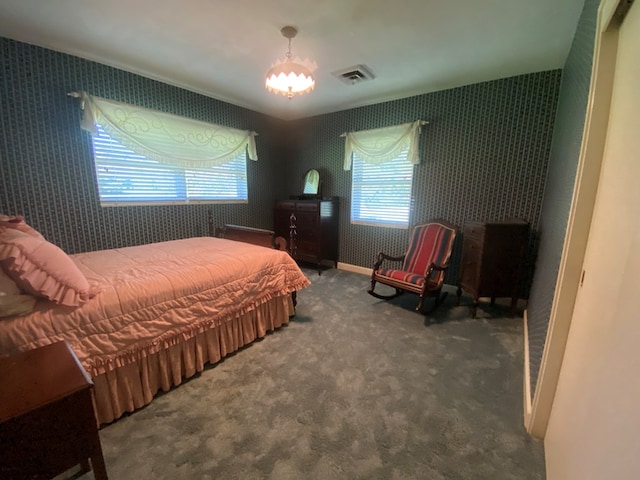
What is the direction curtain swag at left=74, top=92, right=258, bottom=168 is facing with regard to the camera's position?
facing the viewer and to the right of the viewer

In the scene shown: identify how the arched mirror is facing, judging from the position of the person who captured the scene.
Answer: facing the viewer and to the left of the viewer

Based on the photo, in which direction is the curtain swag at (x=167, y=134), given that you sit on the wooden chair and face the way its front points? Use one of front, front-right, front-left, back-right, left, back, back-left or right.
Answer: front-right

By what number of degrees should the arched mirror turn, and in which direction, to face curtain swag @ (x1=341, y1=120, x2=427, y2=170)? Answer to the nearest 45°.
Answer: approximately 90° to its left

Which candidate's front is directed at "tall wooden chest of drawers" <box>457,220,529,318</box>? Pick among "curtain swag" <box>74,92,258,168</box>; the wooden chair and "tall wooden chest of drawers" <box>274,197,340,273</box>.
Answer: the curtain swag

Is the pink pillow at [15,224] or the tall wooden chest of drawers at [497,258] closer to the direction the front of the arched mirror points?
the pink pillow

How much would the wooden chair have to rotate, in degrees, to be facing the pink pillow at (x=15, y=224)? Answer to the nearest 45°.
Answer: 0° — it already faces it

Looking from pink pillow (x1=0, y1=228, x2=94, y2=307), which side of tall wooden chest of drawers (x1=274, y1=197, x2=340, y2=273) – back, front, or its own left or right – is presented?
front

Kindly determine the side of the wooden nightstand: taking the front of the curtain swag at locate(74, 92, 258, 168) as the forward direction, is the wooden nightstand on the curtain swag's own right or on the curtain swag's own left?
on the curtain swag's own right

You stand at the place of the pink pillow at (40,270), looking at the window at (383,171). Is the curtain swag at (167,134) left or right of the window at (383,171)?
left
